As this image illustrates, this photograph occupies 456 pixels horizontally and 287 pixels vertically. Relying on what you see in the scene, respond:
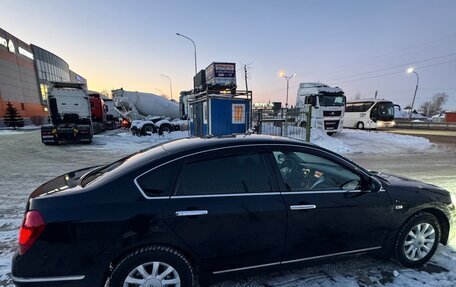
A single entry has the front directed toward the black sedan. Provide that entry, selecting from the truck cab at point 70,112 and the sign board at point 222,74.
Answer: the sign board

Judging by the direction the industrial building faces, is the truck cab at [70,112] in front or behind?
in front

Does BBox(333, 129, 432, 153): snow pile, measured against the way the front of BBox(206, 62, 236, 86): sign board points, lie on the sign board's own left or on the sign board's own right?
on the sign board's own left

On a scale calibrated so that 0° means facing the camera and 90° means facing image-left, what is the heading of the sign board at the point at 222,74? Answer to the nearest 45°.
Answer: approximately 0°

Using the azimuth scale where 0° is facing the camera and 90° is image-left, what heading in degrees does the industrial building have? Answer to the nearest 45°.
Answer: approximately 315°

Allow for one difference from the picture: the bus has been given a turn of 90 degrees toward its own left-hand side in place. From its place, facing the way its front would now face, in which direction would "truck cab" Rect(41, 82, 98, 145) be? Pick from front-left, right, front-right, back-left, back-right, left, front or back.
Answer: back
